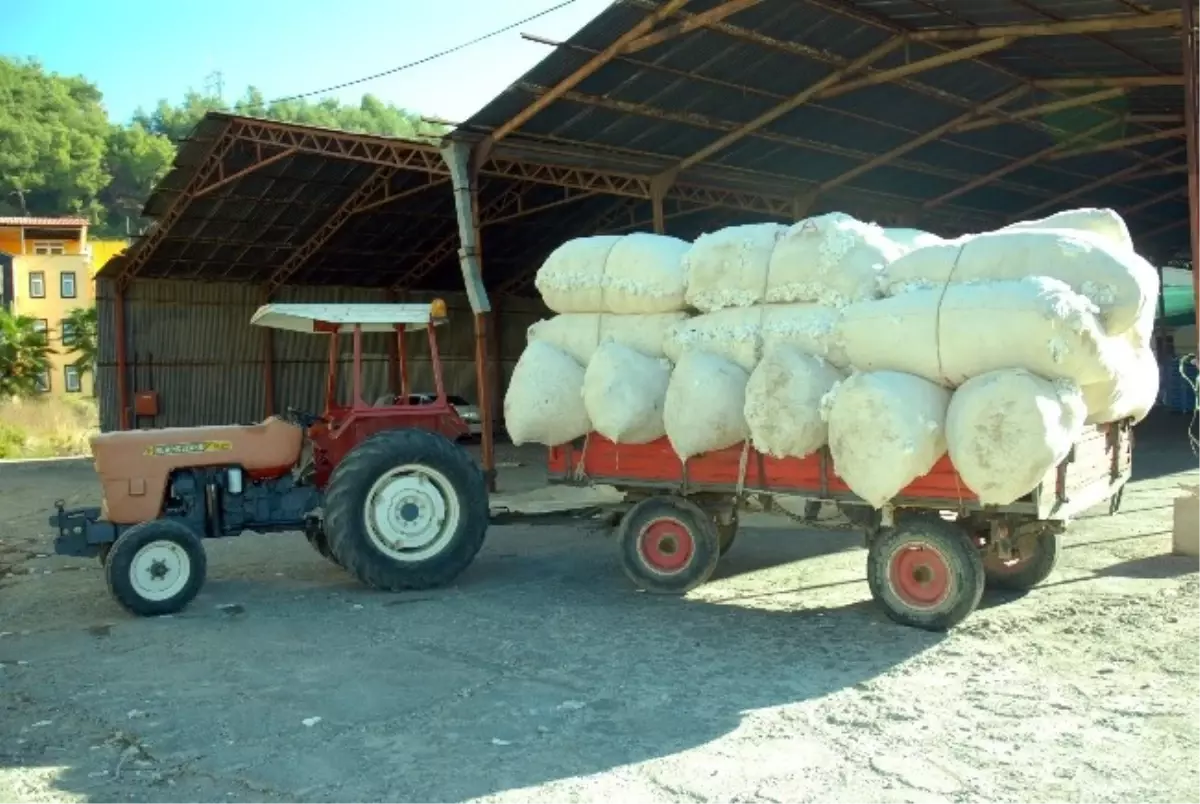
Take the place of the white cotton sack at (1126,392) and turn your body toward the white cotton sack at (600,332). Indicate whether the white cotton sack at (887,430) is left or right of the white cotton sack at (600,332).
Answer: left

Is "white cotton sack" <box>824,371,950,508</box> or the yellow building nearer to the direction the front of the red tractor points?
the yellow building

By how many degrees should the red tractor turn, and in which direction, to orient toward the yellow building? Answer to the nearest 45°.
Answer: approximately 90° to its right

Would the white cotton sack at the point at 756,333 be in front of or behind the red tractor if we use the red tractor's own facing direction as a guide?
behind

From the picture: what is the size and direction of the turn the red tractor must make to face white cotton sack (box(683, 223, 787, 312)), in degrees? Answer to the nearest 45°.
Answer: approximately 135° to its left

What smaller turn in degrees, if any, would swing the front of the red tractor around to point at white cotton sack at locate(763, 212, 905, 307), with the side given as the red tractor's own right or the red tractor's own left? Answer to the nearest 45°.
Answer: approximately 135° to the red tractor's own left

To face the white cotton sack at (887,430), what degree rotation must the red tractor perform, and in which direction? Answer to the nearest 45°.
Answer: approximately 135° to its left

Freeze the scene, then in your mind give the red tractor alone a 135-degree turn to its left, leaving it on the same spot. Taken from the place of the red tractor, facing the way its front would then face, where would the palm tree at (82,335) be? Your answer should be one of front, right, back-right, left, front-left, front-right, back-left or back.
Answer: back-left

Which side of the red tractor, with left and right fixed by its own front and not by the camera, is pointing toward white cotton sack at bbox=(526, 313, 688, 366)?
back

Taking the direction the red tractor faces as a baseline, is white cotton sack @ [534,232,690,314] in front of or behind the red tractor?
behind

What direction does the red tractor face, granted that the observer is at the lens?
facing to the left of the viewer

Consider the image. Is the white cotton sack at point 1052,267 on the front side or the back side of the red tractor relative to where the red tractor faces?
on the back side
